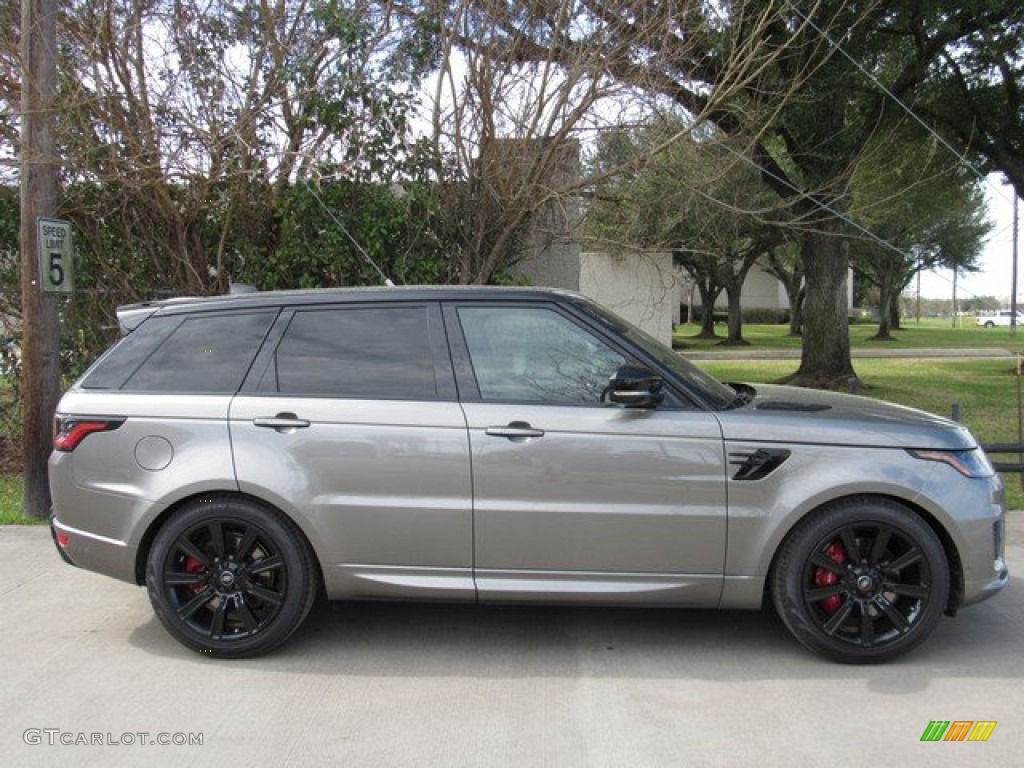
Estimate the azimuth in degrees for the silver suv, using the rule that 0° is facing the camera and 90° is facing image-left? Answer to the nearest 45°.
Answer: approximately 270°

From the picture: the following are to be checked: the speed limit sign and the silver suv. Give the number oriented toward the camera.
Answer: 1

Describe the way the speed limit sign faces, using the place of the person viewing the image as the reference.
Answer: facing the viewer

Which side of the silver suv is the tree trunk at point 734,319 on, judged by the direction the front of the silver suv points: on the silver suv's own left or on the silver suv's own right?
on the silver suv's own left

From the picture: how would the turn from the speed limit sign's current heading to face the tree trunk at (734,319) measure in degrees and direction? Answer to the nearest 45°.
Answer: approximately 135° to its left

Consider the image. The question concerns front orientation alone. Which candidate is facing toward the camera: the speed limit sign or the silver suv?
the speed limit sign

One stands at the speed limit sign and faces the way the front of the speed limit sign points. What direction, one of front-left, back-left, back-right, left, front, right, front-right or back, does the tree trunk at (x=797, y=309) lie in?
back-left

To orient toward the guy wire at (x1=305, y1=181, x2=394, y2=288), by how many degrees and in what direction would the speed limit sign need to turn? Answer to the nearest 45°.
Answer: approximately 90° to its left
